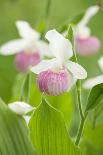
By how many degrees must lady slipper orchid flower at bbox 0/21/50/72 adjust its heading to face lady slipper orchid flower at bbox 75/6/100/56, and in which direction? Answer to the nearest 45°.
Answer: approximately 135° to its left

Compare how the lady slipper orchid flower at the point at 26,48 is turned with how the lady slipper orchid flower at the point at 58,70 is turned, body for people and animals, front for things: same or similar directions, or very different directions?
same or similar directions

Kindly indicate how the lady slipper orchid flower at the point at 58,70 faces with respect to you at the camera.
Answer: facing the viewer and to the left of the viewer

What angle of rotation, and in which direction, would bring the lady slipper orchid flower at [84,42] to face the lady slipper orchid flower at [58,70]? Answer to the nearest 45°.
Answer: approximately 90° to its right

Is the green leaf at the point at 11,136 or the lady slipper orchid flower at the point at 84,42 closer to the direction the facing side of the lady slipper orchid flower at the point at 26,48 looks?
the green leaf

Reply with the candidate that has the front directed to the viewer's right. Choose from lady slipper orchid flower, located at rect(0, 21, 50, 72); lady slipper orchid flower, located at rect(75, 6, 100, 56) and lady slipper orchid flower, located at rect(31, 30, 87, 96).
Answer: lady slipper orchid flower, located at rect(75, 6, 100, 56)

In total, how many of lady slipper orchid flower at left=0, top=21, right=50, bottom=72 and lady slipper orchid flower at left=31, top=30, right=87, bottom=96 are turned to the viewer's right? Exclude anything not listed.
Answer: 0
